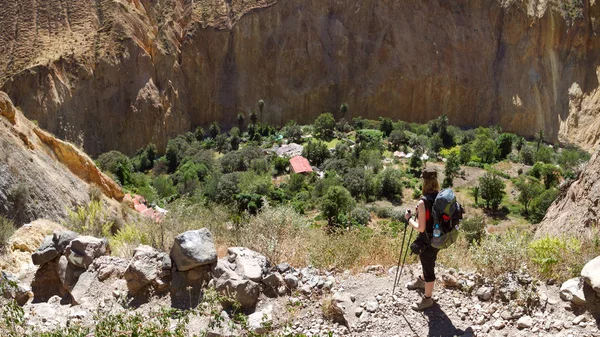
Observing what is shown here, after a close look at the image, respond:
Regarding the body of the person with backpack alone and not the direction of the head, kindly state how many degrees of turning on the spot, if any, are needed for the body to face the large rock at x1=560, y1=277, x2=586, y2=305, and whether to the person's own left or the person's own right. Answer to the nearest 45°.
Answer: approximately 180°
